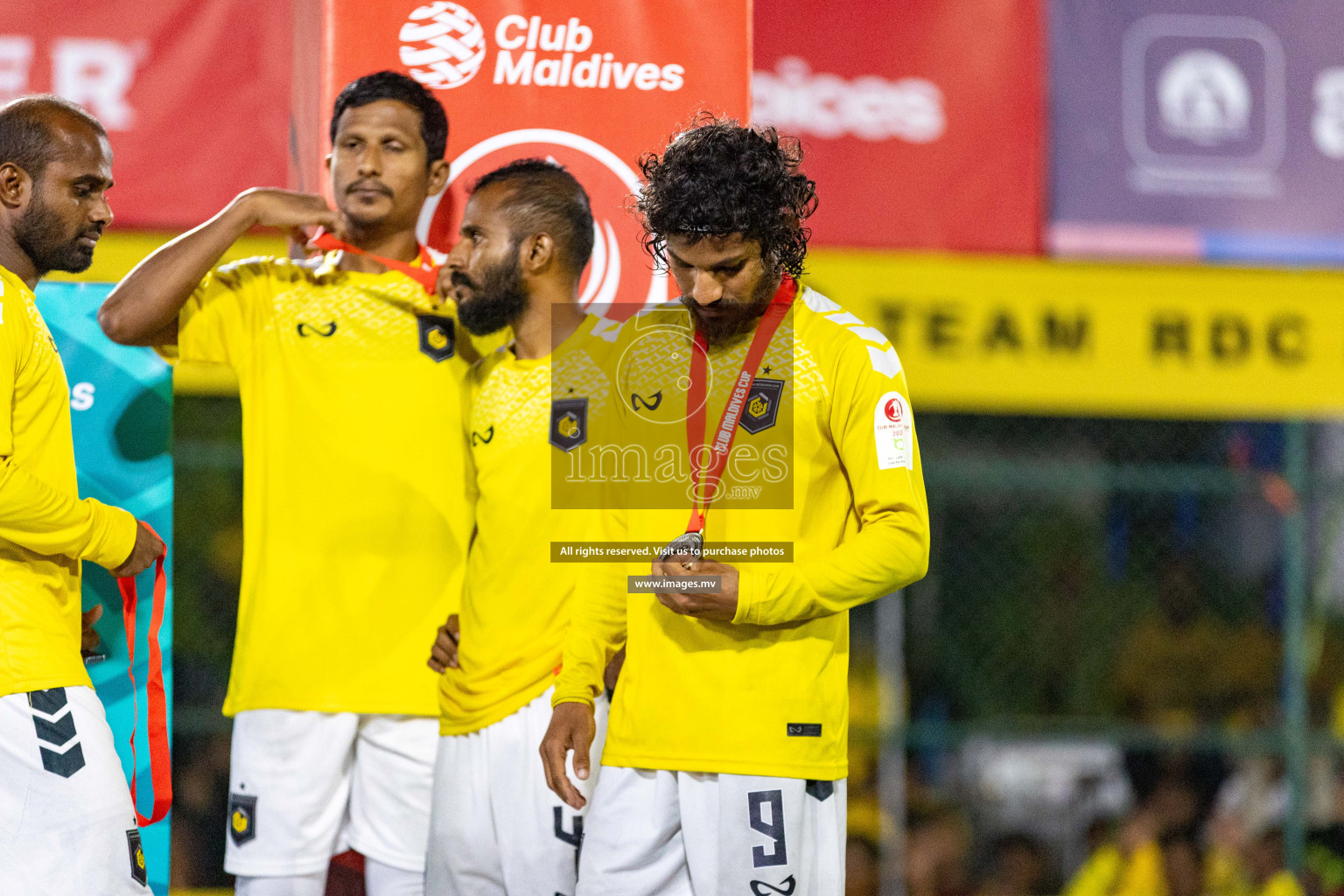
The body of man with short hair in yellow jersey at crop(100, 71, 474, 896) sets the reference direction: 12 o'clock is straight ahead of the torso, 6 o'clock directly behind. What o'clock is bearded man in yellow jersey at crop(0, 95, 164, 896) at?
The bearded man in yellow jersey is roughly at 2 o'clock from the man with short hair in yellow jersey.

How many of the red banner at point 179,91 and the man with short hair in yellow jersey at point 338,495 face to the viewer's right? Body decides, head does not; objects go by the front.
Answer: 0

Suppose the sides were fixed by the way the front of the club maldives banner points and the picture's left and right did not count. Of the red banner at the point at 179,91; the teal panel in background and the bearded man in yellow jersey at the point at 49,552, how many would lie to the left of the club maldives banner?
0

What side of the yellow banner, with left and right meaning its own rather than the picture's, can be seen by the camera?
front

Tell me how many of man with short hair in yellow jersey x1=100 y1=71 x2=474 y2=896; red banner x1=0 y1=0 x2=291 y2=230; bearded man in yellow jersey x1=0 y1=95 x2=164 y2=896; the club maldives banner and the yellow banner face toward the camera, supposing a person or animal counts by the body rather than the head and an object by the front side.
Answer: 4

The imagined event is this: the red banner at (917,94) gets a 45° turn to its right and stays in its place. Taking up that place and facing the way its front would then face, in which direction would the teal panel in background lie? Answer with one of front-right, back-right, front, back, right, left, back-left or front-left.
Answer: front

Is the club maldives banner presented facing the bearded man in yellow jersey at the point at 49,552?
no

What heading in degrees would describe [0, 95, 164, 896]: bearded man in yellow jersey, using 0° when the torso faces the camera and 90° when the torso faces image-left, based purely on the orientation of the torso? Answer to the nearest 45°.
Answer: approximately 270°

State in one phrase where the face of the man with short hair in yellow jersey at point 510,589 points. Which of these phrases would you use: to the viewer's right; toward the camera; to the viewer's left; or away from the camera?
to the viewer's left

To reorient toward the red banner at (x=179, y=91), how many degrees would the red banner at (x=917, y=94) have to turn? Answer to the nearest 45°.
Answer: approximately 90° to its right

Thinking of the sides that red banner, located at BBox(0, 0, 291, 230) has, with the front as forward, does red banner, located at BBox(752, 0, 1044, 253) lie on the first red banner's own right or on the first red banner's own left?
on the first red banner's own left

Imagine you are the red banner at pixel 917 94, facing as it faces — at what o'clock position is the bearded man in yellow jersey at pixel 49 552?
The bearded man in yellow jersey is roughly at 1 o'clock from the red banner.

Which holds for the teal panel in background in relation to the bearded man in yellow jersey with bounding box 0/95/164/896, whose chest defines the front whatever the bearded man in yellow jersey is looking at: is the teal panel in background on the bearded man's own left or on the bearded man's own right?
on the bearded man's own left

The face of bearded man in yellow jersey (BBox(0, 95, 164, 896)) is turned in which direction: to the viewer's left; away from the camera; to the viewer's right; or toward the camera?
to the viewer's right

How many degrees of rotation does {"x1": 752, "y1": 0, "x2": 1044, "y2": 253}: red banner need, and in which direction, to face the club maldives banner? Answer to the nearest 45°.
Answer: approximately 45° to its right

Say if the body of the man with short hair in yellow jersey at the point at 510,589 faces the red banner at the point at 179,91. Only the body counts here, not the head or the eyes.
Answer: no
